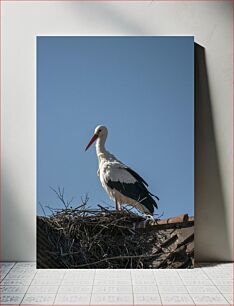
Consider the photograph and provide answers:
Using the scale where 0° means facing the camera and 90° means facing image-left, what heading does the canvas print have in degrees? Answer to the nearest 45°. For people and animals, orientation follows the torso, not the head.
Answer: approximately 0°
